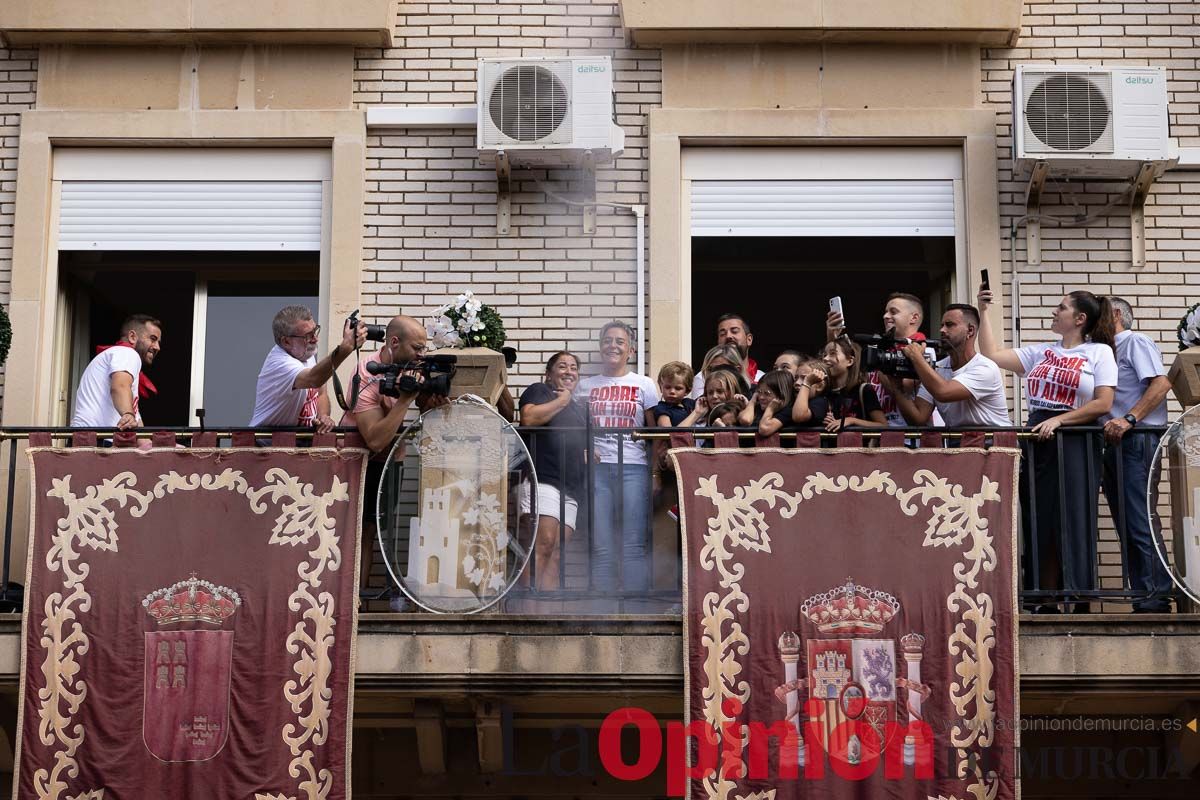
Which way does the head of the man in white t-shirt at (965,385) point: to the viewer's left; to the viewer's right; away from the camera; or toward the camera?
to the viewer's left

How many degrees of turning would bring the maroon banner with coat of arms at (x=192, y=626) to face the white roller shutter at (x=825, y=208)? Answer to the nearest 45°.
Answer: approximately 90° to its left

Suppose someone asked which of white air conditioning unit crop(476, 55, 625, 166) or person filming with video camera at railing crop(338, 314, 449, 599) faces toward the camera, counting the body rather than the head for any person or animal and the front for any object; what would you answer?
the white air conditioning unit

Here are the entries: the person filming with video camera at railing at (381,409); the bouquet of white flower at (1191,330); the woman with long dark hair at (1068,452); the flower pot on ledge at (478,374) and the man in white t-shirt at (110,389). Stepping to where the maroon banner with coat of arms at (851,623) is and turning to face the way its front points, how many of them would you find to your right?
3

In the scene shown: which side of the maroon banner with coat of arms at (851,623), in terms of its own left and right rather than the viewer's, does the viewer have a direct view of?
front

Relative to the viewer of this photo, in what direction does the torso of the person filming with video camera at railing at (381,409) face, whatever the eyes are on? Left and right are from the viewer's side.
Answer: facing to the right of the viewer

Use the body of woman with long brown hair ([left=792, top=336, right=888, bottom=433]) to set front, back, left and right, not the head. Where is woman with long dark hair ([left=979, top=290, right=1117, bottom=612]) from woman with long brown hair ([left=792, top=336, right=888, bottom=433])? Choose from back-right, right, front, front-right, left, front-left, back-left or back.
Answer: back-left

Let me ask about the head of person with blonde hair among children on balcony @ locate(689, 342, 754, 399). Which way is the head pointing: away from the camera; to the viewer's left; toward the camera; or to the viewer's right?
toward the camera

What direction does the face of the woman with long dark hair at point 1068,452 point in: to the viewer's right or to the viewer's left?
to the viewer's left

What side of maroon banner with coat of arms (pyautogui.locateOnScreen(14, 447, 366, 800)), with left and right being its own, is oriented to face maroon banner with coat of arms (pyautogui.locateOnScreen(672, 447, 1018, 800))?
left

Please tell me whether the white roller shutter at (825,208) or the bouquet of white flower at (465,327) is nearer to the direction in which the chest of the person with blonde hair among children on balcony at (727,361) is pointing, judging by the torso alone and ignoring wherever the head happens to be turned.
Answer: the bouquet of white flower
